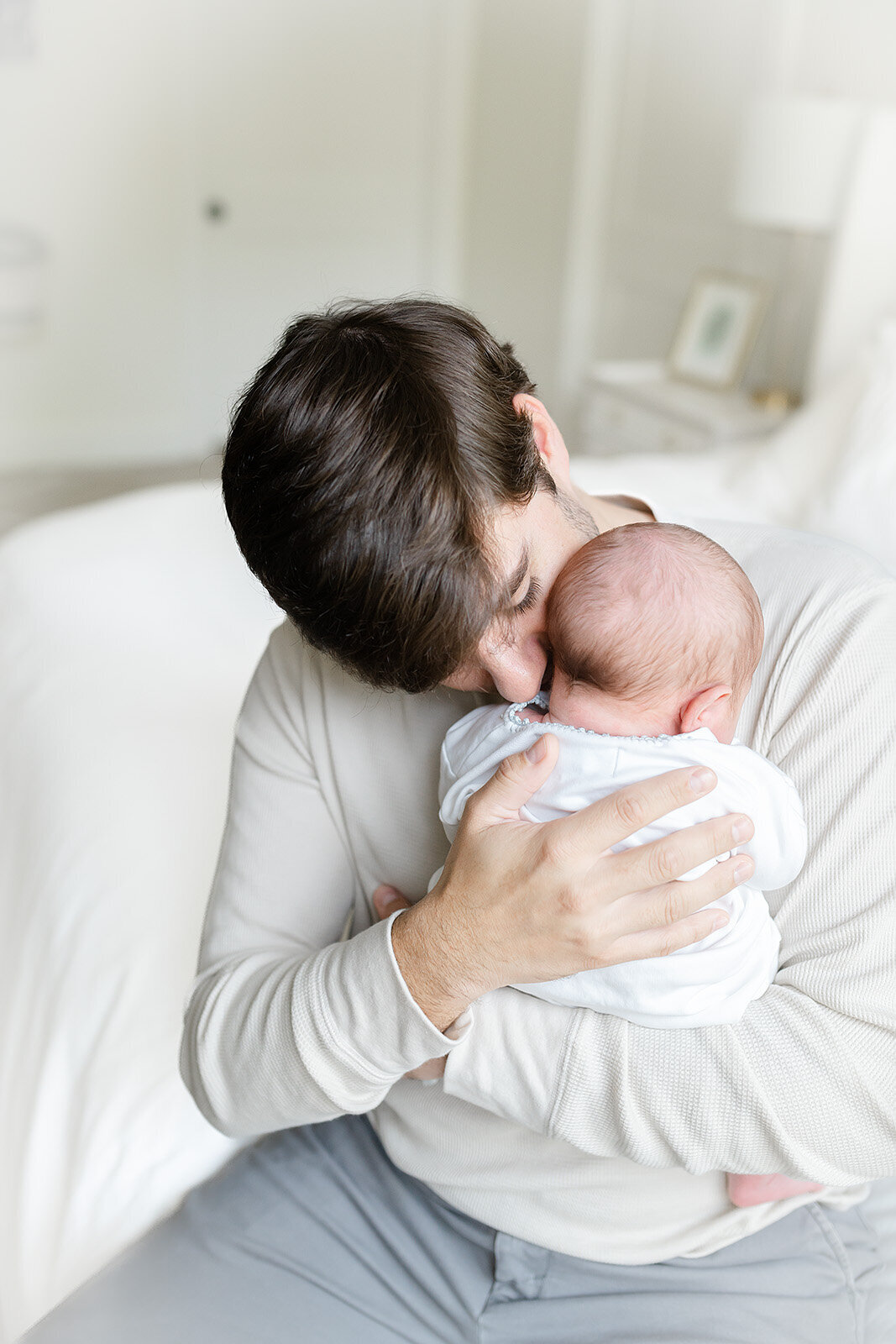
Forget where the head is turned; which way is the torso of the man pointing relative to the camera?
toward the camera

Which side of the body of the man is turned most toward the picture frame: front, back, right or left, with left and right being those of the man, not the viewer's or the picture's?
back

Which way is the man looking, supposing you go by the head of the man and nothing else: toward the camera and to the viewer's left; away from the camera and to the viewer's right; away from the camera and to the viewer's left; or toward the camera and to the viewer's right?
toward the camera and to the viewer's right

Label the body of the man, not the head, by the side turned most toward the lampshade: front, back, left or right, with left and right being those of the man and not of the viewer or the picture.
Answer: back
